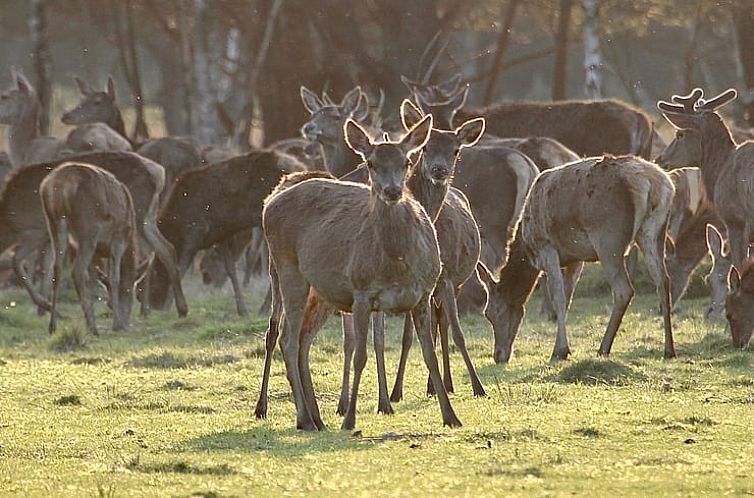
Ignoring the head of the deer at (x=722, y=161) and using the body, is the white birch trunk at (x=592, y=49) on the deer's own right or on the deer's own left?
on the deer's own right

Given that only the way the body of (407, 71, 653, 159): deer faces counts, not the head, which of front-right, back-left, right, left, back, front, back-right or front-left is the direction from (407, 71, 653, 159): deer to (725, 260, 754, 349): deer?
left

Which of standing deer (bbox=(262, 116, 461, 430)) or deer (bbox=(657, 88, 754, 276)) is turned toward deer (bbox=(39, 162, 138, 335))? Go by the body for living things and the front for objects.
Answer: deer (bbox=(657, 88, 754, 276))

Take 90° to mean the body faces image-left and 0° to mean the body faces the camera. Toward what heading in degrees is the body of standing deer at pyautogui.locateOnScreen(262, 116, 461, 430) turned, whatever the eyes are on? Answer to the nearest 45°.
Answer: approximately 315°

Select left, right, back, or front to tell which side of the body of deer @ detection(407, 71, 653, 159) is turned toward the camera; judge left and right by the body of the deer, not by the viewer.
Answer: left

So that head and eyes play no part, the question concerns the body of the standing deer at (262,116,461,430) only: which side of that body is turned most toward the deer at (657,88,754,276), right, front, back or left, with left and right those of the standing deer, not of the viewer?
left

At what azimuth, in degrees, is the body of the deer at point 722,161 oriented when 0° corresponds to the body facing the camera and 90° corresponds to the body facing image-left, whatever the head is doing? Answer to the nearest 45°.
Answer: approximately 90°

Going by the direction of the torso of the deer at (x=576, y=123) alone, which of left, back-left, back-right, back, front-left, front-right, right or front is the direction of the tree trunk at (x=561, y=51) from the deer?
right

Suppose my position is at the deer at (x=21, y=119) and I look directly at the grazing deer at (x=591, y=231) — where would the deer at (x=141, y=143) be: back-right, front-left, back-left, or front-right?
front-left
